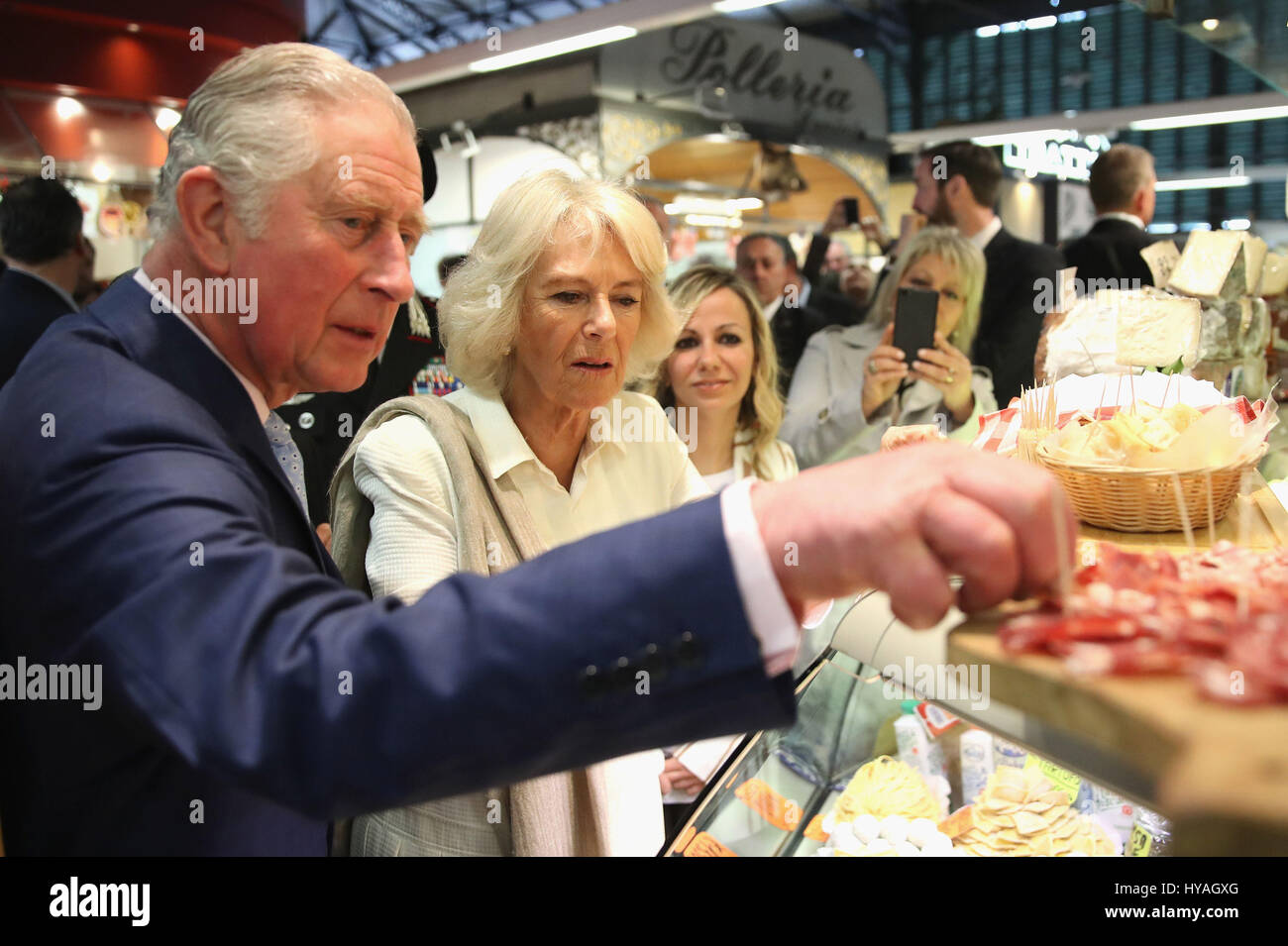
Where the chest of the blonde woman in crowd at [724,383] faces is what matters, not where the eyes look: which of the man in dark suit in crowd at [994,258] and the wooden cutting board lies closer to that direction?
the wooden cutting board

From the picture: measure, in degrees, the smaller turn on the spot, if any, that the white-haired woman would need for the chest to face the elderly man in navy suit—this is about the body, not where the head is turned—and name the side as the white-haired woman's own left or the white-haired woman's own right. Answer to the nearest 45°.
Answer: approximately 45° to the white-haired woman's own right

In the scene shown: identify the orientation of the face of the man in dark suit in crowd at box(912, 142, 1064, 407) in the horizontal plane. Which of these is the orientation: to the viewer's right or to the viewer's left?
to the viewer's left

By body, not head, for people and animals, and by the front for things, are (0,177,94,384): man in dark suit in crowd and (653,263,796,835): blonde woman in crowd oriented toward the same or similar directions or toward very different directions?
very different directions

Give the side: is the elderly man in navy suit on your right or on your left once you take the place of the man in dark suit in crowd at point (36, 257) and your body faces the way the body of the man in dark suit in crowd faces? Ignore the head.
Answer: on your right

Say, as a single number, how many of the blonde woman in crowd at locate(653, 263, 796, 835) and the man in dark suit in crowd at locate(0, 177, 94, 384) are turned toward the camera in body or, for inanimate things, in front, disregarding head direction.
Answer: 1

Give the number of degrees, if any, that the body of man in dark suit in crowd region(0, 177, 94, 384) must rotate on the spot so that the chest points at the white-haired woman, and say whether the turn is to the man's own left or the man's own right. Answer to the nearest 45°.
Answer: approximately 135° to the man's own right

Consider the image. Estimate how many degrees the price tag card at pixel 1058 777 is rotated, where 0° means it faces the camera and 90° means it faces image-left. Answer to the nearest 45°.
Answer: approximately 45°

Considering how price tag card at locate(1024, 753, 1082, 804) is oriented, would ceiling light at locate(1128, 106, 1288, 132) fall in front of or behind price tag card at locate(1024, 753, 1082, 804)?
behind

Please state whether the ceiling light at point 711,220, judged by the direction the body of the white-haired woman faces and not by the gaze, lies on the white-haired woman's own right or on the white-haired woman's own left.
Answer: on the white-haired woman's own left

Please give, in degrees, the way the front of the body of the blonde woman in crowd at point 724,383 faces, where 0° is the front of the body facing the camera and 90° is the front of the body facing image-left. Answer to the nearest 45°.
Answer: approximately 0°
